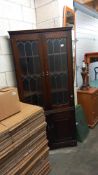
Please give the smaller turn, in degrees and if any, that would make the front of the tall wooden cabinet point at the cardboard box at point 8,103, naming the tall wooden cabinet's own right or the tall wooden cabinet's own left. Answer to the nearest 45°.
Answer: approximately 45° to the tall wooden cabinet's own right

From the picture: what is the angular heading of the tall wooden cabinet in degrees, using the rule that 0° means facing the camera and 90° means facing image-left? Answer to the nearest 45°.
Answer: approximately 0°
